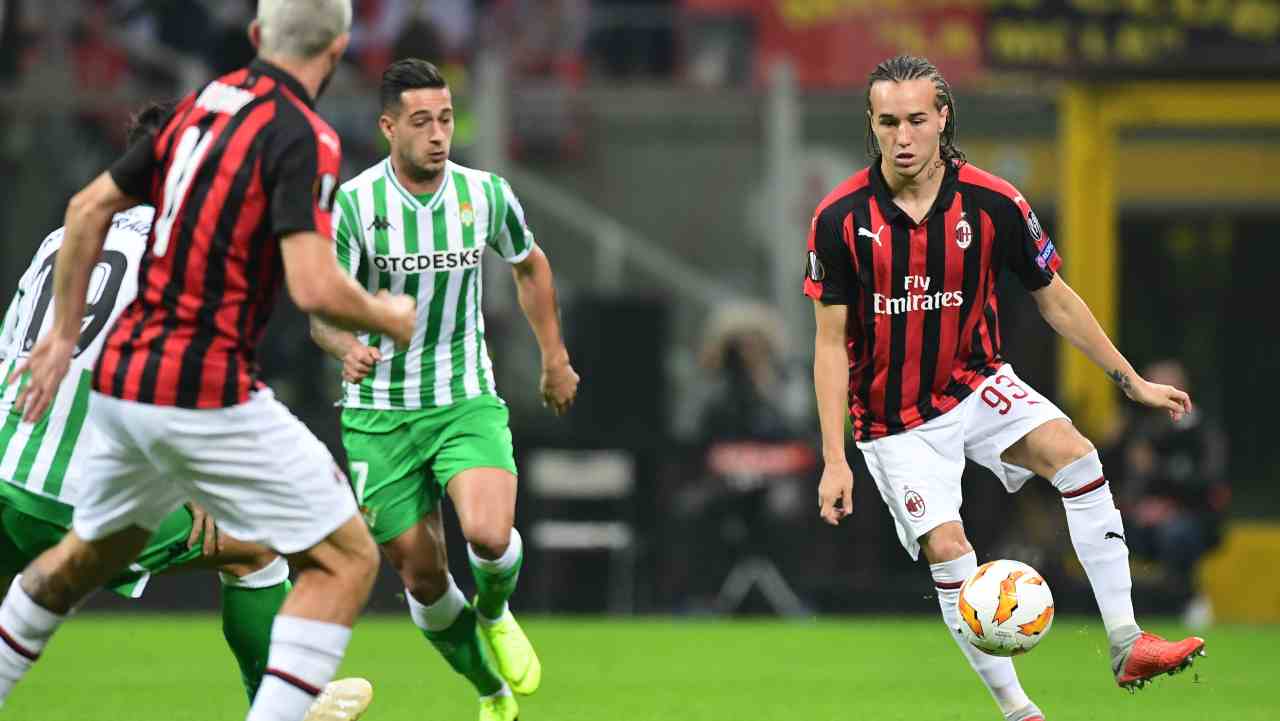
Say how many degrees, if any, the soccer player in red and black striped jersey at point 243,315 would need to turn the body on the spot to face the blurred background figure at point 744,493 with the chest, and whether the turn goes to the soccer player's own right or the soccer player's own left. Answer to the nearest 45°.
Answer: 0° — they already face them

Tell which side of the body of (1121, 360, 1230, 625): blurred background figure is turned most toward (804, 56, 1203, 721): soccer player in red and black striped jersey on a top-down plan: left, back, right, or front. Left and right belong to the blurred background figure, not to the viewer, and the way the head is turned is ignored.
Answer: front

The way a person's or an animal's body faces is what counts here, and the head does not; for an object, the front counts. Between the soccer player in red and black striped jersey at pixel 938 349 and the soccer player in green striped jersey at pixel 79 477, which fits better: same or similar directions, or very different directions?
very different directions

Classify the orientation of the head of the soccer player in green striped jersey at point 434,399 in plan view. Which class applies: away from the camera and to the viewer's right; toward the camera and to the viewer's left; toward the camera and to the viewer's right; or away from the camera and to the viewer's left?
toward the camera and to the viewer's right

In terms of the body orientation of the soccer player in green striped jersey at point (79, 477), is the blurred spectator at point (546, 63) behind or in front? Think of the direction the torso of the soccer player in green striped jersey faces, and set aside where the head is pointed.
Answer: in front

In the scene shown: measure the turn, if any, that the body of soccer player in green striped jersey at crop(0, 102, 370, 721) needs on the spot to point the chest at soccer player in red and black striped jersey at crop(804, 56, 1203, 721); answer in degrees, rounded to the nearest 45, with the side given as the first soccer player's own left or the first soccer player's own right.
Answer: approximately 45° to the first soccer player's own right

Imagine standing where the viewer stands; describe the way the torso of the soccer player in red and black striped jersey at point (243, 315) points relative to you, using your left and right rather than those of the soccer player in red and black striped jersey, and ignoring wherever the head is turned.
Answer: facing away from the viewer and to the right of the viewer

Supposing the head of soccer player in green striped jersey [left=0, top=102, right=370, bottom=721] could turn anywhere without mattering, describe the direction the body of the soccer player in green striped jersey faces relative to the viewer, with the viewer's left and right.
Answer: facing away from the viewer and to the right of the viewer
